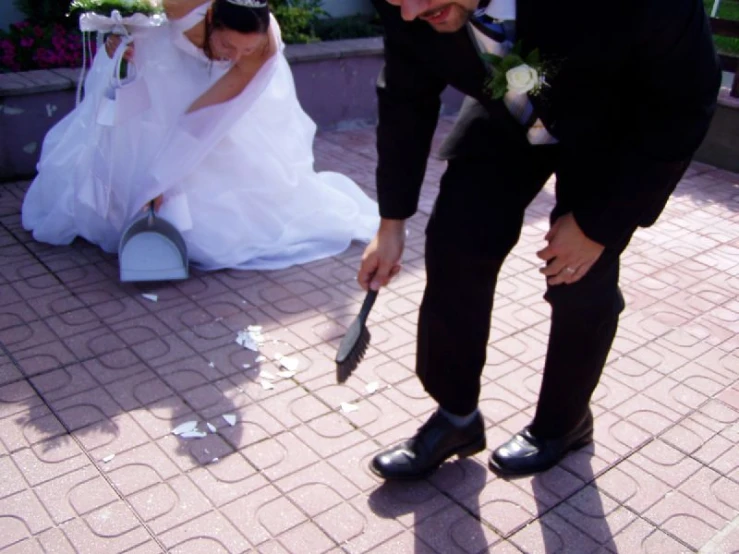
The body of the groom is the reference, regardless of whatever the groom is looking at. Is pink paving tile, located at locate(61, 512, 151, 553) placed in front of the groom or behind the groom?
in front

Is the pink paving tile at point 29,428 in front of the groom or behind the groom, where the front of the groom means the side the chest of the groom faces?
in front

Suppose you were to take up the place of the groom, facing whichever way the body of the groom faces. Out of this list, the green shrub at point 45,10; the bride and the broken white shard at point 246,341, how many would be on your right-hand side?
3

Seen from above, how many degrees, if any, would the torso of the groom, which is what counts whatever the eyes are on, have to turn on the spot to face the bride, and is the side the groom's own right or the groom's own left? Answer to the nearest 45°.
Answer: approximately 90° to the groom's own right

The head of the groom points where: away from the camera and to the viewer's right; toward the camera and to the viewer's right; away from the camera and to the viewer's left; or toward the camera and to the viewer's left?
toward the camera and to the viewer's left

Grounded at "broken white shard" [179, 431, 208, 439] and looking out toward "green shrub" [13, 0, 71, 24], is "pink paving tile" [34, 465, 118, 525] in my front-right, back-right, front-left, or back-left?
back-left

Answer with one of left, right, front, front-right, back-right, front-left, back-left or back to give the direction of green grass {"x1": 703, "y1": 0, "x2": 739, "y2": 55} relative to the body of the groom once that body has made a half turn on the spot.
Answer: front-left

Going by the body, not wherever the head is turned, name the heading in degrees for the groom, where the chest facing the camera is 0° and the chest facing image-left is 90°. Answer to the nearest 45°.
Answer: approximately 45°

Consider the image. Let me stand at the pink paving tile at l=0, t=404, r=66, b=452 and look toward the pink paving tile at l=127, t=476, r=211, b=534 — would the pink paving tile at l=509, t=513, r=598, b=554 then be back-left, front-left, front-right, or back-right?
front-left
